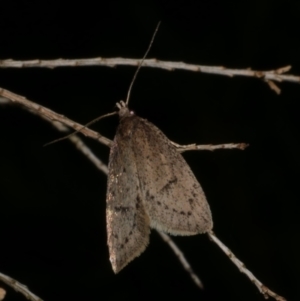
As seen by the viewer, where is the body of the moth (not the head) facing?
away from the camera
